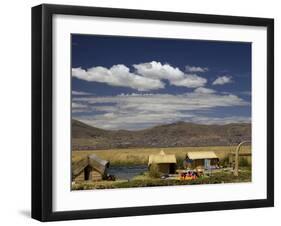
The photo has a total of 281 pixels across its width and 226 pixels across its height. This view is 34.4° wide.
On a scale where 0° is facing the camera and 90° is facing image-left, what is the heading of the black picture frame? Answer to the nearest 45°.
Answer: approximately 315°
